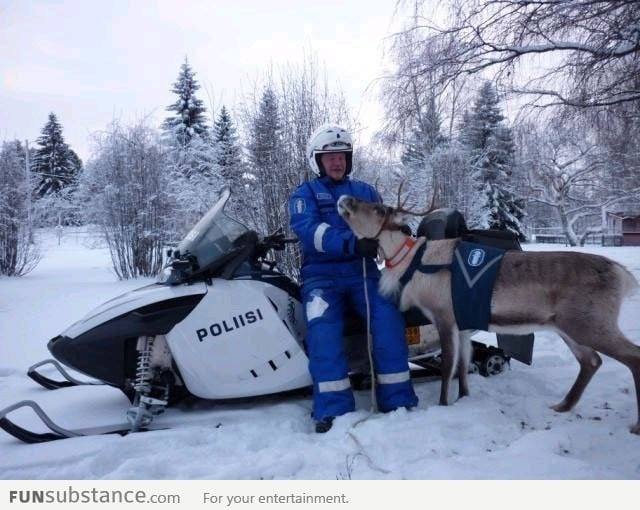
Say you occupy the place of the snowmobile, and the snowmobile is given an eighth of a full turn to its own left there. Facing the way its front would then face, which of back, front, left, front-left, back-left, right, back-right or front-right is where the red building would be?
back

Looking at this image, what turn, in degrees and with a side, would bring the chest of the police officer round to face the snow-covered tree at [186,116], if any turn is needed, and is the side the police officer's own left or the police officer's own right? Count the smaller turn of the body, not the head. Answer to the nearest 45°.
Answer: approximately 180°

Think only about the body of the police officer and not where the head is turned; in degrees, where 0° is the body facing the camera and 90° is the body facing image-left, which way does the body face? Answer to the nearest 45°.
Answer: approximately 315°

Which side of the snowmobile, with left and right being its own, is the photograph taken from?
left

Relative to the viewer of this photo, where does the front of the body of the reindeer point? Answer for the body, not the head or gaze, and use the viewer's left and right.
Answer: facing to the left of the viewer

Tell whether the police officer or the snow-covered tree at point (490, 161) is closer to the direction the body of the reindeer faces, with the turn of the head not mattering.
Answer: the police officer

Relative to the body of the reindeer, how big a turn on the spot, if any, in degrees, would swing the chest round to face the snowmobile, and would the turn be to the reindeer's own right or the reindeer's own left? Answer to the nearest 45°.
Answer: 0° — it already faces it

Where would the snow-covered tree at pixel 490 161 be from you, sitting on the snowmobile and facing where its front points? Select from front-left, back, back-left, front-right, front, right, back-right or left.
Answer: back-right

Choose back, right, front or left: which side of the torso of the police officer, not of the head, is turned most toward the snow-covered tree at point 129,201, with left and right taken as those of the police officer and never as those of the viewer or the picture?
back

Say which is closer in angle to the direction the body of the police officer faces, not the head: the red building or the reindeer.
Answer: the reindeer

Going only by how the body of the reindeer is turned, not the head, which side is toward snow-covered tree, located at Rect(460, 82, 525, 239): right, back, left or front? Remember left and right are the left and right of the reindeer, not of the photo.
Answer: right
